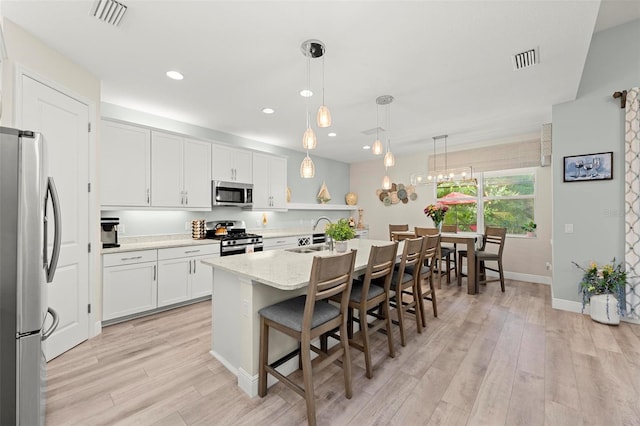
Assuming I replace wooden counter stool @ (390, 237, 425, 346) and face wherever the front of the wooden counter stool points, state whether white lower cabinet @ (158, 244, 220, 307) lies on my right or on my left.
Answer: on my left

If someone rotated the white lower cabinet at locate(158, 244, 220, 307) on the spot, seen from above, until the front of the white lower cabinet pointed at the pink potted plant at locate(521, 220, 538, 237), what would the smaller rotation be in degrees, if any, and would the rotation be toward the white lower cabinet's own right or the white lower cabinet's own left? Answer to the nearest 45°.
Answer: approximately 45° to the white lower cabinet's own left

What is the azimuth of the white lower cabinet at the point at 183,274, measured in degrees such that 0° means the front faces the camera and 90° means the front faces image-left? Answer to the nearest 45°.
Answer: approximately 315°

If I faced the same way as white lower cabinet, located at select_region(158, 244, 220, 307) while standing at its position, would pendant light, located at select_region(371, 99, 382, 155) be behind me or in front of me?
in front

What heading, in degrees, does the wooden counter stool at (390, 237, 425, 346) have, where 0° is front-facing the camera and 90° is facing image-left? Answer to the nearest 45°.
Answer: approximately 135°

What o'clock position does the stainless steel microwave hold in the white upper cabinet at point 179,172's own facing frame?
The stainless steel microwave is roughly at 10 o'clock from the white upper cabinet.

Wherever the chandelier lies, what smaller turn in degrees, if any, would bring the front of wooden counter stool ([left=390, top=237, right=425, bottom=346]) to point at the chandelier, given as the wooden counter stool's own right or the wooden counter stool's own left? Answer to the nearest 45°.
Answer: approximately 45° to the wooden counter stool's own right

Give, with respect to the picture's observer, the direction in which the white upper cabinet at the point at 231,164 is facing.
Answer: facing the viewer and to the right of the viewer

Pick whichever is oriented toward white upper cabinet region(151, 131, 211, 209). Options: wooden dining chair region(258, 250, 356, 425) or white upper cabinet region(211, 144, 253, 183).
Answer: the wooden dining chair

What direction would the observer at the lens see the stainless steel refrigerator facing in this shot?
facing to the right of the viewer

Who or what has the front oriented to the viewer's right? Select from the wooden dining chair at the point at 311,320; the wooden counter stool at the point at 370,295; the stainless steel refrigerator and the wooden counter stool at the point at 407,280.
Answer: the stainless steel refrigerator

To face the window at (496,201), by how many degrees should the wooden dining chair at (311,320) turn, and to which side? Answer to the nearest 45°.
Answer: approximately 90° to its right

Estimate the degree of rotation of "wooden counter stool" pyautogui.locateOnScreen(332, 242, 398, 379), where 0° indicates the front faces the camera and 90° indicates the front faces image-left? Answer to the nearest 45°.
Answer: approximately 135°

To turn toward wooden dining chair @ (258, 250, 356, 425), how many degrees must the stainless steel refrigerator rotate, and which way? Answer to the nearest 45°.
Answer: approximately 45° to its right

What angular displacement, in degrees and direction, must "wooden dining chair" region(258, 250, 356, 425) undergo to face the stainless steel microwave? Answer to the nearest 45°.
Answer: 0° — it already faces it
